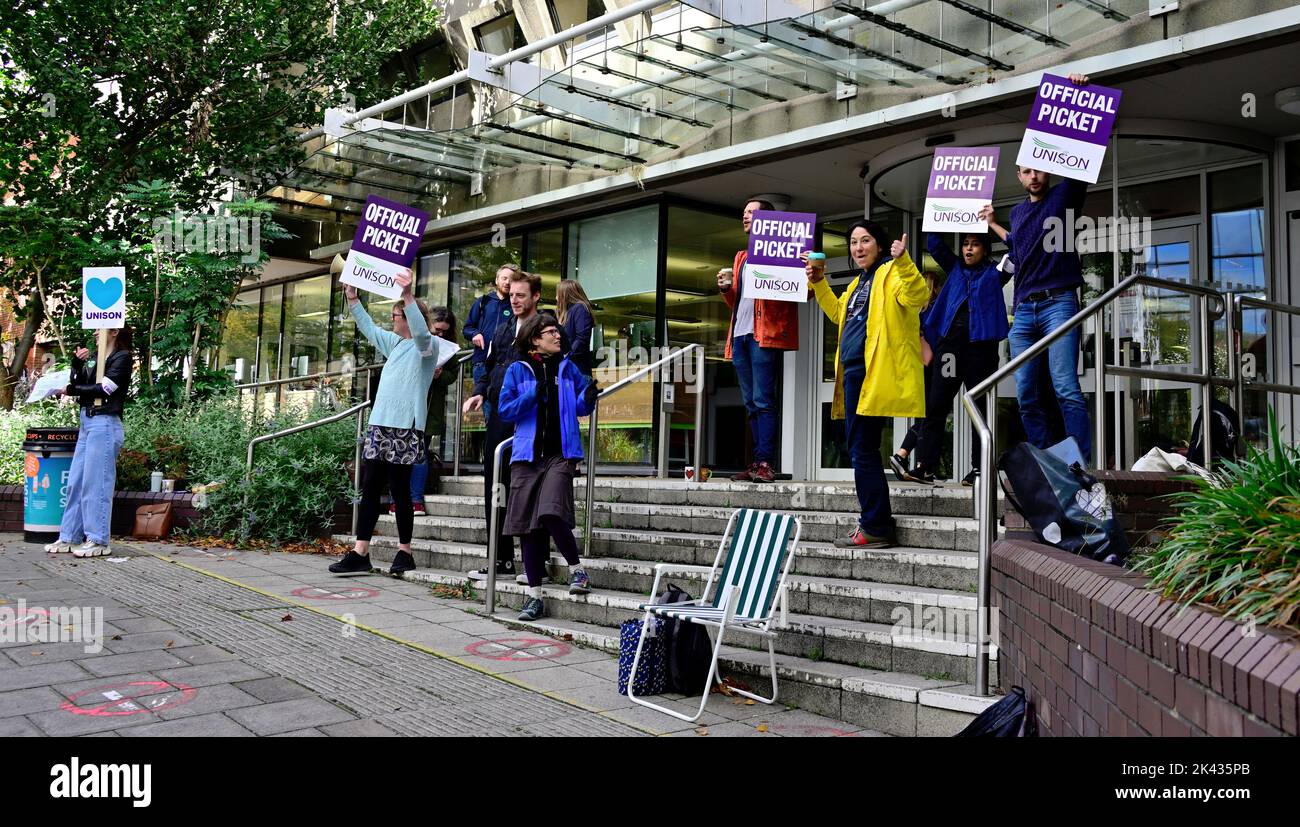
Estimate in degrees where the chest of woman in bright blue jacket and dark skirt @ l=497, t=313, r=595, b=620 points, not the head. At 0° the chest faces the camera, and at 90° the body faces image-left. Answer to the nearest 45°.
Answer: approximately 0°

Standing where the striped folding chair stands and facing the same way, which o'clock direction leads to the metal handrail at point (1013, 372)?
The metal handrail is roughly at 7 o'clock from the striped folding chair.

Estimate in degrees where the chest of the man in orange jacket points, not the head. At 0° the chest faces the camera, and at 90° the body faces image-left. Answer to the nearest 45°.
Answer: approximately 45°

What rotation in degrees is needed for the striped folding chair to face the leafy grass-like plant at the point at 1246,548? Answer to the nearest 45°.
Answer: approximately 90° to its left

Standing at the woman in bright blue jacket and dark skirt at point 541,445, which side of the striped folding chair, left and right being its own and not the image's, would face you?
right

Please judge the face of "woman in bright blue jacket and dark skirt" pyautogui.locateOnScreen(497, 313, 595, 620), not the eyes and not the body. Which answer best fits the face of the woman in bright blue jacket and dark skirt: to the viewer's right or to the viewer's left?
to the viewer's right

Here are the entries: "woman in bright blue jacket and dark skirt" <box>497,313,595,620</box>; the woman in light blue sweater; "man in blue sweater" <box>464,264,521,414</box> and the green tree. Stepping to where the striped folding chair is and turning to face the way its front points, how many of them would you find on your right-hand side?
4

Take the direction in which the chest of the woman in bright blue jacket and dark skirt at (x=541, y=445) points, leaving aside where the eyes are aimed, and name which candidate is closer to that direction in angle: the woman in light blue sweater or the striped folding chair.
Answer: the striped folding chair

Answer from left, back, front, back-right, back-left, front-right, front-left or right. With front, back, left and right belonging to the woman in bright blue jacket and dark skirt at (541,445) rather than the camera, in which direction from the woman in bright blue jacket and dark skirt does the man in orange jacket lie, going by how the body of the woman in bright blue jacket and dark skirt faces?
back-left
